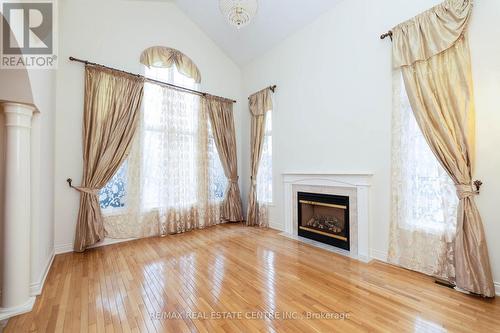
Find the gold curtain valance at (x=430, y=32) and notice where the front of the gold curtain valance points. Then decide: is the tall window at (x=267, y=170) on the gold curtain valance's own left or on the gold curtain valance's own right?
on the gold curtain valance's own right

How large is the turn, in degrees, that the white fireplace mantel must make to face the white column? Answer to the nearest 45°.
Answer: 0° — it already faces it

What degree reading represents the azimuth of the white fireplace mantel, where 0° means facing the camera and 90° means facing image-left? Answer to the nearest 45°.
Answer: approximately 45°

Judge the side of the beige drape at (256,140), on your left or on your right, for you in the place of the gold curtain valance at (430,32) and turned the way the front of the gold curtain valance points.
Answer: on your right

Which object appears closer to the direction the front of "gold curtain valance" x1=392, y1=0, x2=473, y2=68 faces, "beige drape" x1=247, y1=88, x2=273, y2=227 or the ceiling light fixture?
the ceiling light fixture

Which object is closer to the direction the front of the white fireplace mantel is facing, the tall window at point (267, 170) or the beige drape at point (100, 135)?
the beige drape

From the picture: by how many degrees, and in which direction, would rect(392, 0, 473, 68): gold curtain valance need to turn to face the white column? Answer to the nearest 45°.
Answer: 0° — it already faces it
